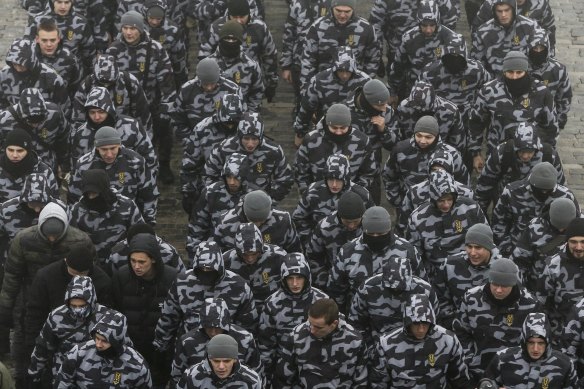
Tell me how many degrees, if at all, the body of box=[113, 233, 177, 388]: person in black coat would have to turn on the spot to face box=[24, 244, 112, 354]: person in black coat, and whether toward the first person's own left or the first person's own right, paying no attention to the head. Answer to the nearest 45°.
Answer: approximately 45° to the first person's own right

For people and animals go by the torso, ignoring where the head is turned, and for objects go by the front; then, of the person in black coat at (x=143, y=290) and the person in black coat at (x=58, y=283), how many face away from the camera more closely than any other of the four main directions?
0

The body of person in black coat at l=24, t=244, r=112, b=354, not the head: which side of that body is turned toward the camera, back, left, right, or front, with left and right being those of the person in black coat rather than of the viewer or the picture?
front

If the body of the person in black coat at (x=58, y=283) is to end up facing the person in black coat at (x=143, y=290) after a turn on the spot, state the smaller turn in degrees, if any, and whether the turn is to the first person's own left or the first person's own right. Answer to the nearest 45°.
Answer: approximately 90° to the first person's own left

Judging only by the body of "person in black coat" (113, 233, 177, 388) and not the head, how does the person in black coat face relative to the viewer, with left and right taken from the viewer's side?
facing the viewer and to the left of the viewer
